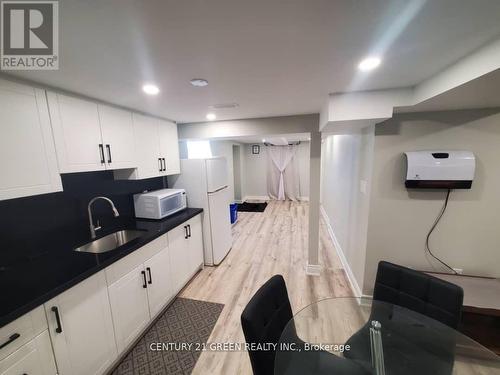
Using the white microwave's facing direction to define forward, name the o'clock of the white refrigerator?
The white refrigerator is roughly at 10 o'clock from the white microwave.
